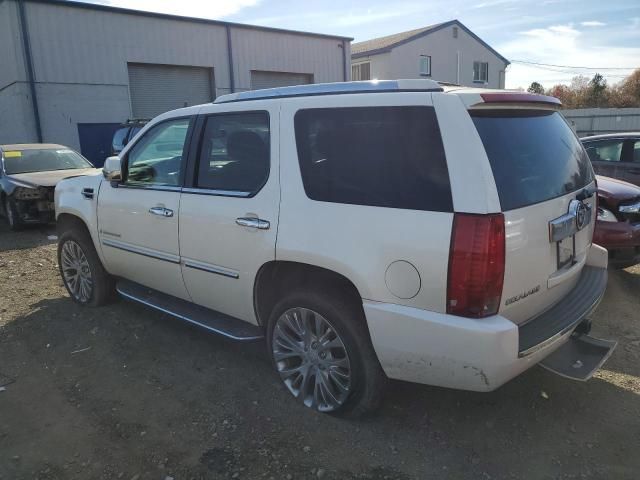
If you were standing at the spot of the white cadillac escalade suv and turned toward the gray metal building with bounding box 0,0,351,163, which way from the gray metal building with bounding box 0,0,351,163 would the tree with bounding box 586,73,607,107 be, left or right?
right

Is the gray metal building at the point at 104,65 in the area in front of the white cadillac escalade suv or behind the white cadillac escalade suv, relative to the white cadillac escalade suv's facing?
in front

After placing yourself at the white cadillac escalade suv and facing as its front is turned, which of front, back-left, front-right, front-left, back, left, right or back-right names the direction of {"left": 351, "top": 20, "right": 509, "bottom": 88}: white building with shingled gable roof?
front-right

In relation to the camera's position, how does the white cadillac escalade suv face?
facing away from the viewer and to the left of the viewer

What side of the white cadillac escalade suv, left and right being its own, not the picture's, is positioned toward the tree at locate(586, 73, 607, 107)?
right

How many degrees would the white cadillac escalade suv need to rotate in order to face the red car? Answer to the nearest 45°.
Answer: approximately 90° to its right

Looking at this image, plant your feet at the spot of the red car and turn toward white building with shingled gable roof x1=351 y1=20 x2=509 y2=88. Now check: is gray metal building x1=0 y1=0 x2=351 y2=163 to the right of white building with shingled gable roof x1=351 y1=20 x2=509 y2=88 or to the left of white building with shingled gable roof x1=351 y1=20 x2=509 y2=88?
left

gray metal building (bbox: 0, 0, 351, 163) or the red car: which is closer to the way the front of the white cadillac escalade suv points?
the gray metal building

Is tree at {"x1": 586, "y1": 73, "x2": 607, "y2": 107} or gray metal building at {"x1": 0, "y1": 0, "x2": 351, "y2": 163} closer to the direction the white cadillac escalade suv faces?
the gray metal building

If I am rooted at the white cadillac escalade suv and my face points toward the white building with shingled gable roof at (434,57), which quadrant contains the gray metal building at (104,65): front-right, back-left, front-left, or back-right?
front-left
